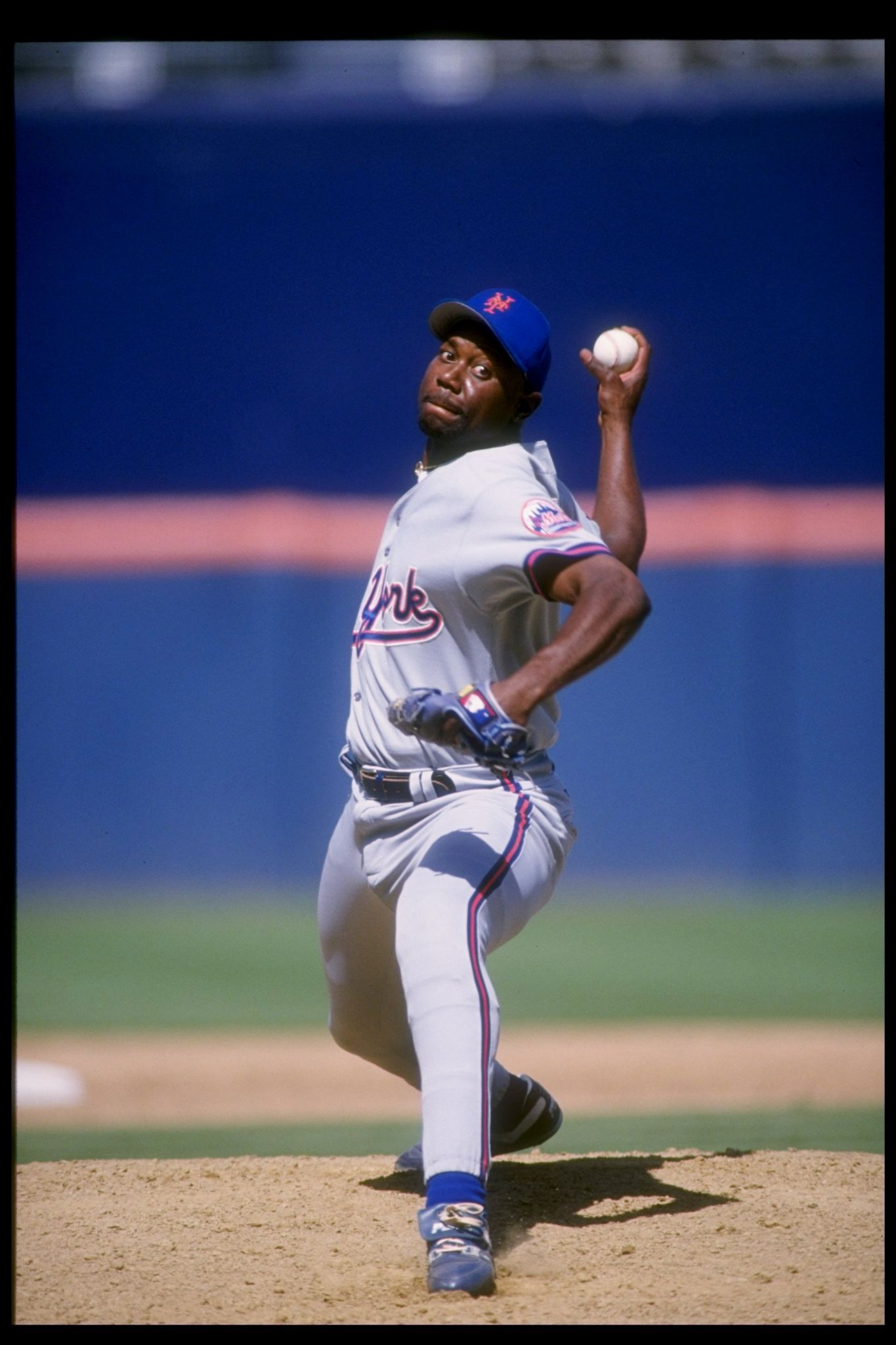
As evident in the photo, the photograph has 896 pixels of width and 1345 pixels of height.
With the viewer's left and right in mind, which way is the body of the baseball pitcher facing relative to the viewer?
facing the viewer and to the left of the viewer
